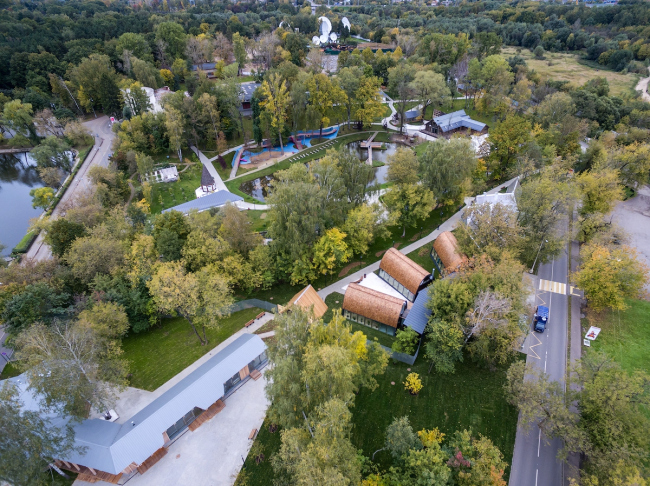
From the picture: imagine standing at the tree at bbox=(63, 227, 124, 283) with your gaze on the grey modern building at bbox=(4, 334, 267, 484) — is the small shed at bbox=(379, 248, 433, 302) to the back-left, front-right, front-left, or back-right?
front-left

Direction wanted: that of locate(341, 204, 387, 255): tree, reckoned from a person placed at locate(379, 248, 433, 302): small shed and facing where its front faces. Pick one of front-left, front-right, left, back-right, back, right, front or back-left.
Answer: right

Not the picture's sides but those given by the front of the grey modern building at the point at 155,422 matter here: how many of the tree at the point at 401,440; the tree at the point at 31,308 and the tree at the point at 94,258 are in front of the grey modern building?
1

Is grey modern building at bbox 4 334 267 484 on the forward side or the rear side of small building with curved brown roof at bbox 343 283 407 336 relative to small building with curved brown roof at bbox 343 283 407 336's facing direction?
on the forward side

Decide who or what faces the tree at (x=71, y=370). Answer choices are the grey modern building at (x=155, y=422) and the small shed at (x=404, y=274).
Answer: the small shed

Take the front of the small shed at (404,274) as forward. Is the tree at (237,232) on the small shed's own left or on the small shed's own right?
on the small shed's own right

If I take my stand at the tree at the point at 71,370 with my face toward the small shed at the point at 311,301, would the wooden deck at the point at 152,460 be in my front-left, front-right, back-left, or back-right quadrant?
front-right

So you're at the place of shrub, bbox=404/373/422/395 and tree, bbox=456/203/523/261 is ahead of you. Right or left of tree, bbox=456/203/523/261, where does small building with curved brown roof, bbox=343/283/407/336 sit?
left

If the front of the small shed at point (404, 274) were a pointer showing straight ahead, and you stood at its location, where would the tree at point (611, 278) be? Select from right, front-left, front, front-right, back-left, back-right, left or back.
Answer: back-left

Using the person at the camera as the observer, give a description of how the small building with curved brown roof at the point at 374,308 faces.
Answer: facing the viewer and to the left of the viewer

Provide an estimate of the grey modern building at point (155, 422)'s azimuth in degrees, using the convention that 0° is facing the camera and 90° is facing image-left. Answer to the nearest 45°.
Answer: approximately 315°

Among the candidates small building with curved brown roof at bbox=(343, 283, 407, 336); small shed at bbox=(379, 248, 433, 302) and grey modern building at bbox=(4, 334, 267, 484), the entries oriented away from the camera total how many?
0

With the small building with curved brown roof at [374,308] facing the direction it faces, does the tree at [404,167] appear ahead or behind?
behind

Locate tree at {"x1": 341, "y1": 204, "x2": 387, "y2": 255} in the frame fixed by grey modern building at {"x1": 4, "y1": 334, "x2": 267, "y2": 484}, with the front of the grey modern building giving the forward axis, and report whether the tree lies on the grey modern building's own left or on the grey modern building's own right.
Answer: on the grey modern building's own left
